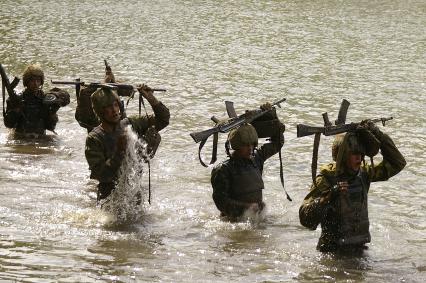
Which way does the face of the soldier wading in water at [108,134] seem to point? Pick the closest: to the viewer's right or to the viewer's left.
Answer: to the viewer's right

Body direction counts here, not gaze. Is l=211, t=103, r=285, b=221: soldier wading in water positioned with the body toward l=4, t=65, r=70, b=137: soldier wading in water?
no

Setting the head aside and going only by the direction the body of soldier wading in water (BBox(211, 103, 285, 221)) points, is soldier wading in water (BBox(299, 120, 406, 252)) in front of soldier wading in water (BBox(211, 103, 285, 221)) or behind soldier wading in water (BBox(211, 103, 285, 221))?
in front

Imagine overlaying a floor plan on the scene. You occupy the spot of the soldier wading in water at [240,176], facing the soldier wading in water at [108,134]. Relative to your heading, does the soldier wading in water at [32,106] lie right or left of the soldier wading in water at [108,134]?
right

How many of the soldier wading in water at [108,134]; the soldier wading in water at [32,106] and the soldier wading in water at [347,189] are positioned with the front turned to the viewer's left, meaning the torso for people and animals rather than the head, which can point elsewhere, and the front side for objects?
0

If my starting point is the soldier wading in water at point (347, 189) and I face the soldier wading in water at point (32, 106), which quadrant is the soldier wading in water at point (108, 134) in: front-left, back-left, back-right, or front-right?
front-left

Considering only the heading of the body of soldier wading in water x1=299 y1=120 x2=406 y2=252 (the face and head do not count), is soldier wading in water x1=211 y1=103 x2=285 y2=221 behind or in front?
behind

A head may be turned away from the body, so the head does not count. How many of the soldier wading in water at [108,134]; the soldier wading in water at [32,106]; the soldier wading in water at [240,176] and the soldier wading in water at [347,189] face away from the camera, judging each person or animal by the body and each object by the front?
0

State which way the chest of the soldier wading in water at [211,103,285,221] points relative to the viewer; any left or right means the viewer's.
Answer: facing the viewer and to the right of the viewer

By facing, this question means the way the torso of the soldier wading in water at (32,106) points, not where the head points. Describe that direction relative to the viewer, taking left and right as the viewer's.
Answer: facing the viewer

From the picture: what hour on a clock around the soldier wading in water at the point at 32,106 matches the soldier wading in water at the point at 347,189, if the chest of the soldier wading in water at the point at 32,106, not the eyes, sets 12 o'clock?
the soldier wading in water at the point at 347,189 is roughly at 11 o'clock from the soldier wading in water at the point at 32,106.

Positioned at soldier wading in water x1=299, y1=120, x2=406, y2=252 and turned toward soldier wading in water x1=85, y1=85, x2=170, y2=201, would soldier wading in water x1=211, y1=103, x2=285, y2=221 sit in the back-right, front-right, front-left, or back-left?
front-right

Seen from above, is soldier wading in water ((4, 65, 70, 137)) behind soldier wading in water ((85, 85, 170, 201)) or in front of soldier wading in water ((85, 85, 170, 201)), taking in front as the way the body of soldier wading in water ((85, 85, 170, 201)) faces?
behind

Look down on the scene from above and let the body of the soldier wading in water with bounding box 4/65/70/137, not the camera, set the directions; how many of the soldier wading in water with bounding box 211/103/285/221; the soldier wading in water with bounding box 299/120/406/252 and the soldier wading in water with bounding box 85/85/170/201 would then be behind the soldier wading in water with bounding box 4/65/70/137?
0

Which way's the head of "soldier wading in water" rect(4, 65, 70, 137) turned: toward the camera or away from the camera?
toward the camera

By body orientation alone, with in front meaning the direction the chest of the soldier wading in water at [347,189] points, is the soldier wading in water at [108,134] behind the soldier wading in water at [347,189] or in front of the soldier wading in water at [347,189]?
behind
